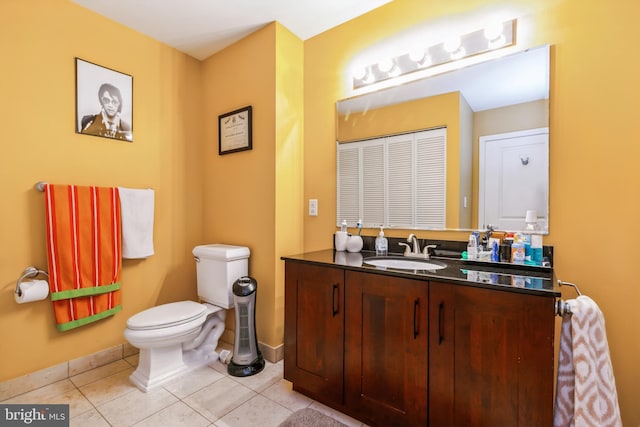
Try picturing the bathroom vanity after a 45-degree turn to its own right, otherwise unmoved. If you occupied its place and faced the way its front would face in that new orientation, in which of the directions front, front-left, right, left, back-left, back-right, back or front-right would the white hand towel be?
front

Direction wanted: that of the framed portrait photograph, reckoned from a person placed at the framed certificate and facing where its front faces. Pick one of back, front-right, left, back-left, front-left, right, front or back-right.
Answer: front-right

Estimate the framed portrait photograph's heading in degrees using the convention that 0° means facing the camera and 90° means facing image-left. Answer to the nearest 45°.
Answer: approximately 315°

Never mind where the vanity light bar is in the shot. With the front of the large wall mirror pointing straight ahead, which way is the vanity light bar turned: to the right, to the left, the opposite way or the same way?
the same way

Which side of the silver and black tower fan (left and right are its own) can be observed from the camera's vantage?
front

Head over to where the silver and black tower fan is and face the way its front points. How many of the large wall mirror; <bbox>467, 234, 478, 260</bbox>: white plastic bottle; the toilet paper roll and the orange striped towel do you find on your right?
2

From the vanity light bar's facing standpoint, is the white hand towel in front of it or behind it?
in front

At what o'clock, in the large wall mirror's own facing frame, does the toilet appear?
The toilet is roughly at 1 o'clock from the large wall mirror.

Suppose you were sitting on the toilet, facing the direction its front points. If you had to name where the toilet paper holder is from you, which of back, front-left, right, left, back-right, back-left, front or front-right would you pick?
front-right

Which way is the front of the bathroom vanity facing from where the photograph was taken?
facing the viewer and to the left of the viewer

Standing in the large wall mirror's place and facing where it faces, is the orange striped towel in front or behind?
in front

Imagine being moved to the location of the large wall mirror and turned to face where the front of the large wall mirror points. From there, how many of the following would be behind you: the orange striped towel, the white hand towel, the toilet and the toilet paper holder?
0

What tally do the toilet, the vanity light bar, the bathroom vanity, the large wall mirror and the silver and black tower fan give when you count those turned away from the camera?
0

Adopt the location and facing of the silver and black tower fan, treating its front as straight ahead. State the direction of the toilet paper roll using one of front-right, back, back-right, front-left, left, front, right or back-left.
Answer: right

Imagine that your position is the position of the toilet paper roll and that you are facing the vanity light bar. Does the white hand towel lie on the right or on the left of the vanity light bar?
left
